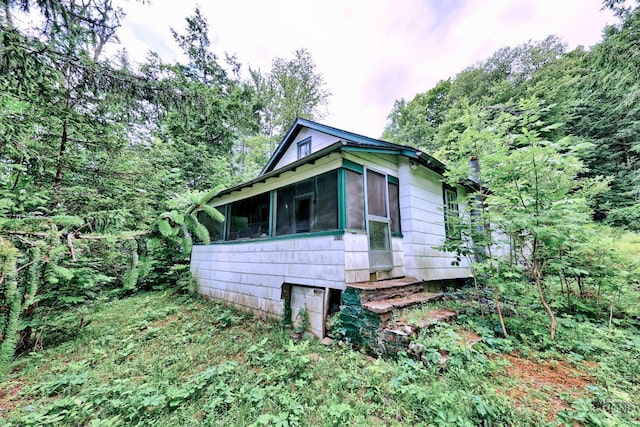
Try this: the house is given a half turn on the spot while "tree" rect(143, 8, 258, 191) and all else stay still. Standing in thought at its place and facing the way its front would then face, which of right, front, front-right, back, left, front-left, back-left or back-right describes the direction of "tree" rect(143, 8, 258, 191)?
left

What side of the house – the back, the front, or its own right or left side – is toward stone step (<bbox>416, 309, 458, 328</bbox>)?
front

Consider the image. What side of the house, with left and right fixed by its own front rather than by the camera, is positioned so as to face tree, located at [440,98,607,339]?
left
